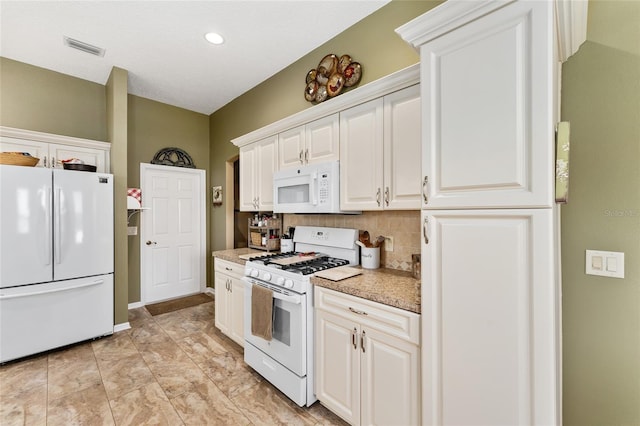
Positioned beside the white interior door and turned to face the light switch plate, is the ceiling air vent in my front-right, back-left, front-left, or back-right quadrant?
front-right

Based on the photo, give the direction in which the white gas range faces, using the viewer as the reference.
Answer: facing the viewer and to the left of the viewer

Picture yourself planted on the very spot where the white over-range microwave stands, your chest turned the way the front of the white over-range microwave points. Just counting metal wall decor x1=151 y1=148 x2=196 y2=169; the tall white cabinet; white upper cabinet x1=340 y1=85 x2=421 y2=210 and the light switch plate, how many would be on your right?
1

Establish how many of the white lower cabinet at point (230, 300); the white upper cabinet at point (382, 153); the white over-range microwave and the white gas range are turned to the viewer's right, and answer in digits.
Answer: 0

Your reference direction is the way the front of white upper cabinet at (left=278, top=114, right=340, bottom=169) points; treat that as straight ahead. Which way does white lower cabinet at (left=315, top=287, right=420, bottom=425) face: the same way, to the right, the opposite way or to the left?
the same way

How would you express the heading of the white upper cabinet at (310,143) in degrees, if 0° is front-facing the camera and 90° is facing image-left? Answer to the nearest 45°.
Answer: approximately 45°

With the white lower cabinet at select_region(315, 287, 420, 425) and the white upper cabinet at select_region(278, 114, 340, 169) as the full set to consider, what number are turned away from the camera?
0

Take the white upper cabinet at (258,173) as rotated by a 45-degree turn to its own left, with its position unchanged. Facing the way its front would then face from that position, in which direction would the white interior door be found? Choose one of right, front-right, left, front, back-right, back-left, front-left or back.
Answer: back-right

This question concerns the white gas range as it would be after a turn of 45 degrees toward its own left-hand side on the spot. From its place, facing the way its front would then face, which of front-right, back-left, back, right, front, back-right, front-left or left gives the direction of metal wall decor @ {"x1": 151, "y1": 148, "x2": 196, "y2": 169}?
back-right

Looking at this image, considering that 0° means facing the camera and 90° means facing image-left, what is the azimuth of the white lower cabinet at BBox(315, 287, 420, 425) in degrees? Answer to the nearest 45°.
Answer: approximately 45°

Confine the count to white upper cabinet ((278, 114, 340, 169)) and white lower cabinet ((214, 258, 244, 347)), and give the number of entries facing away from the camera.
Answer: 0

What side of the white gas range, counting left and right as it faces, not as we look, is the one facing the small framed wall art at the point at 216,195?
right

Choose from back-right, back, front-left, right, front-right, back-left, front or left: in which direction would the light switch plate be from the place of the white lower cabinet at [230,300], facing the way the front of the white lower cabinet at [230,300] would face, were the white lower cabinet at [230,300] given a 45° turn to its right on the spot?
back-left

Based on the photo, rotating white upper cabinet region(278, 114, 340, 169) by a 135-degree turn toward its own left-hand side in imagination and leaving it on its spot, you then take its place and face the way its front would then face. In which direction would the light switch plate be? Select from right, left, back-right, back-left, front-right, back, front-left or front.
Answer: front-right

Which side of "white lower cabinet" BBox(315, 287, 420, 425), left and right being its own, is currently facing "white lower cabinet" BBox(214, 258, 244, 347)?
right

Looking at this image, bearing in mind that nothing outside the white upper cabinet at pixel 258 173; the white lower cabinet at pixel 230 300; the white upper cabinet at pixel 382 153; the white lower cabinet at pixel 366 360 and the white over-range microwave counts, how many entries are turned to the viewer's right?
0
